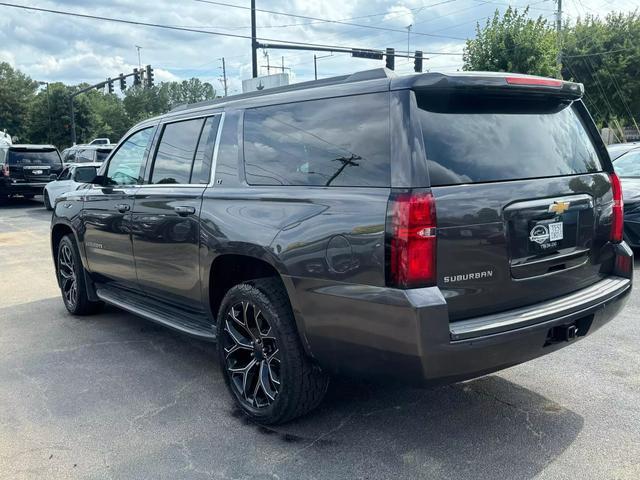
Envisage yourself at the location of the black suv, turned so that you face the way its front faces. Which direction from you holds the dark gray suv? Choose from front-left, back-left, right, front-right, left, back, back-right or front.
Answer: back

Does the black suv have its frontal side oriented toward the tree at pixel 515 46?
no

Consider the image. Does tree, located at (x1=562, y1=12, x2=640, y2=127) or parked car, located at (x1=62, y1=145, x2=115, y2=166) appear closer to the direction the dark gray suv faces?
the parked car

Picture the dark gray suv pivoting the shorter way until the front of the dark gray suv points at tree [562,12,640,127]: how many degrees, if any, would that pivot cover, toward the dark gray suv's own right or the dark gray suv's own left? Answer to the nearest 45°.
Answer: approximately 90° to the dark gray suv's own right

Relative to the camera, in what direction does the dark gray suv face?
facing away from the viewer and to the left of the viewer

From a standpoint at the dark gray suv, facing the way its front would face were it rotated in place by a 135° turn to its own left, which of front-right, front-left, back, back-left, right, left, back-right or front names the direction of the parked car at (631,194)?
back-left

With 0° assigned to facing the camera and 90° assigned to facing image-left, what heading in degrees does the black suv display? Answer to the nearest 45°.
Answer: approximately 180°

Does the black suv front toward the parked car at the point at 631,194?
no

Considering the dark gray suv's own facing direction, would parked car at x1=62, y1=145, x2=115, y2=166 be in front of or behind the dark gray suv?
in front

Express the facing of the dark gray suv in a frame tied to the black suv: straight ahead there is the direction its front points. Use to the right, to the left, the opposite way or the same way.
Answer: the same way

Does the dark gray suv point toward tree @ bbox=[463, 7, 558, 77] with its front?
no

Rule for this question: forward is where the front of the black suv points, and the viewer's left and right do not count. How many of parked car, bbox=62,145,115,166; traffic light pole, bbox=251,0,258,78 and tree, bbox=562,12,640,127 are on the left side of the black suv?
0
